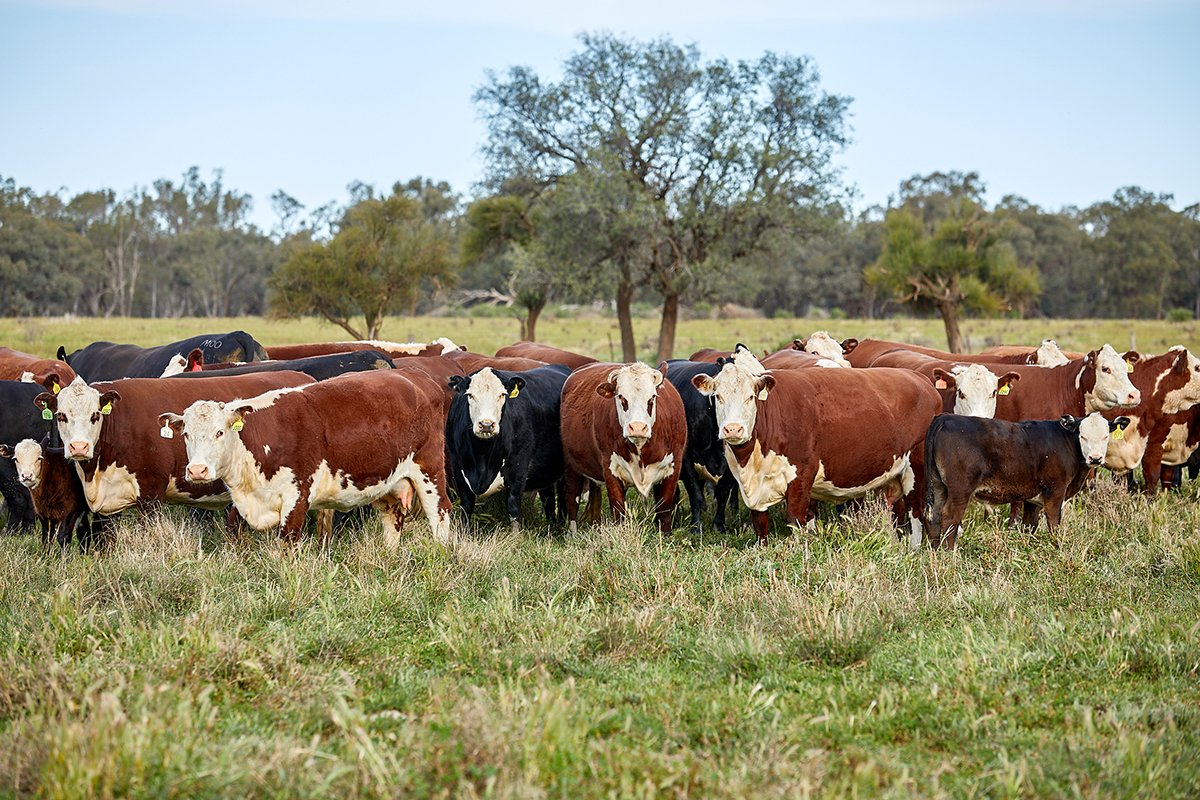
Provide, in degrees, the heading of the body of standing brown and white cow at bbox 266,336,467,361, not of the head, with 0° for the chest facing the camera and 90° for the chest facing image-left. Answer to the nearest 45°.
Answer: approximately 270°

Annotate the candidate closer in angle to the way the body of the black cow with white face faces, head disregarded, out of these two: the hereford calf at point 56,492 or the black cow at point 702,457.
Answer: the hereford calf

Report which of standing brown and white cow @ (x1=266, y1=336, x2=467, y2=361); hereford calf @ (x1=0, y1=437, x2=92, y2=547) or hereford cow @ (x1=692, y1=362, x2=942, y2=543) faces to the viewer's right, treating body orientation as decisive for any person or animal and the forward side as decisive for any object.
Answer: the standing brown and white cow

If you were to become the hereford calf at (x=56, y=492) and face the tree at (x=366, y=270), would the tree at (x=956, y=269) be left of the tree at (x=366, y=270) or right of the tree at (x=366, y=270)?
right

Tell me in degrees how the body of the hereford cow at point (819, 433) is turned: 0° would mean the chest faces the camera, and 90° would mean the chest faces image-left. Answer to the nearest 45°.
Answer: approximately 45°

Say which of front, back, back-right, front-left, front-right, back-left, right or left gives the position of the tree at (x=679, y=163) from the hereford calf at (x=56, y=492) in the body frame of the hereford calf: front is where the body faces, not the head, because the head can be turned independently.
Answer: back

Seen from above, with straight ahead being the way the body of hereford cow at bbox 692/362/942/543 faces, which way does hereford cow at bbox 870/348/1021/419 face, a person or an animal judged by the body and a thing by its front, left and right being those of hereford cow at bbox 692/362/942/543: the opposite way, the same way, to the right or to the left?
to the left

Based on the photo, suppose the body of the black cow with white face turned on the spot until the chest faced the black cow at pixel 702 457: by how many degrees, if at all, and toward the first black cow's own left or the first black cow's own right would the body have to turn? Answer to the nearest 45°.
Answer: approximately 135° to the first black cow's own left
